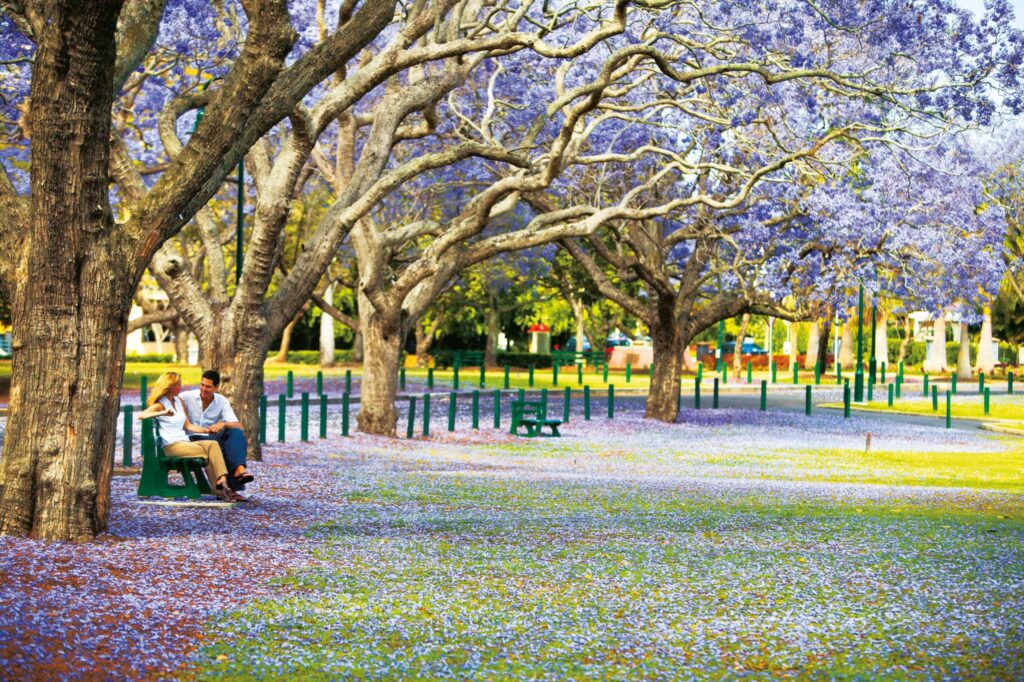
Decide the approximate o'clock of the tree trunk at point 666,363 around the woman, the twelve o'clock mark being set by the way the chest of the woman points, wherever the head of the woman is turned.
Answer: The tree trunk is roughly at 10 o'clock from the woman.

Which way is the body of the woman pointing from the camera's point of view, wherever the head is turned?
to the viewer's right

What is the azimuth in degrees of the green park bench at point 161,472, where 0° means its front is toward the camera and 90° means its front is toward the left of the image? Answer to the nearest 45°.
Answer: approximately 270°

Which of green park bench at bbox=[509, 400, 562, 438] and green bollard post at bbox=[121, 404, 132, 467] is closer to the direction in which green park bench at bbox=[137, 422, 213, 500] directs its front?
the green park bench

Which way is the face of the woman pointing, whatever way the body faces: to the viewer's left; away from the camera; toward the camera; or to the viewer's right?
to the viewer's right

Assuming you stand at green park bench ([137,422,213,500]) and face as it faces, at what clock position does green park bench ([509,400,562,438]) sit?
green park bench ([509,400,562,438]) is roughly at 10 o'clock from green park bench ([137,422,213,500]).

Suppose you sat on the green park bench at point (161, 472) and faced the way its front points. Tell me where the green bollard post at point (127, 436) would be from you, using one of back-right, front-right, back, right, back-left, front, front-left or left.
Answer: left
